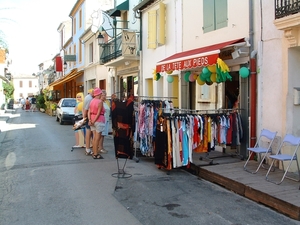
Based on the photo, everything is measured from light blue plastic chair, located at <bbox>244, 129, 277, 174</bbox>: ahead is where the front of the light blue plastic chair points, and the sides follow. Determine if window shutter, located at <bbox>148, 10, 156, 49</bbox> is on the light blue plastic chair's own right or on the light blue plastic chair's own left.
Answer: on the light blue plastic chair's own right

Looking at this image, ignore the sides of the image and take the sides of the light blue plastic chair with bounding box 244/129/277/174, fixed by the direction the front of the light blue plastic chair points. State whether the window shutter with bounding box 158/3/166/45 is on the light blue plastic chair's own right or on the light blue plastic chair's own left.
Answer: on the light blue plastic chair's own right

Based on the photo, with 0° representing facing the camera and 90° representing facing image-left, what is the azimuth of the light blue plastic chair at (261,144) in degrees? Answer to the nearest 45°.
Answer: approximately 45°

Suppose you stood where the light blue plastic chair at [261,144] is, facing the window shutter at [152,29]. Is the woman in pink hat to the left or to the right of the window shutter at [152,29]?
left

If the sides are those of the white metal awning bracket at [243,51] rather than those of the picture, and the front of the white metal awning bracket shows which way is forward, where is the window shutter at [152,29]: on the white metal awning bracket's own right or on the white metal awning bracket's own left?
on the white metal awning bracket's own right
